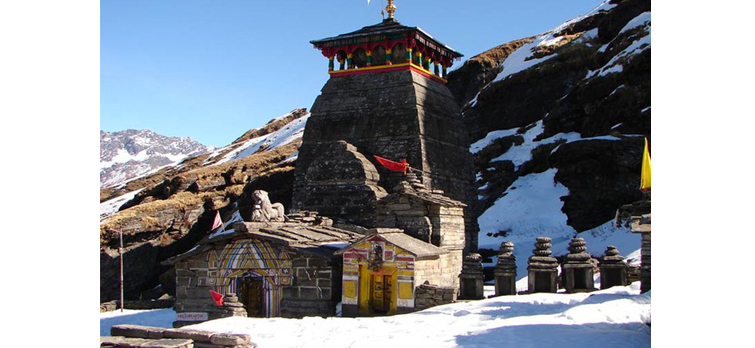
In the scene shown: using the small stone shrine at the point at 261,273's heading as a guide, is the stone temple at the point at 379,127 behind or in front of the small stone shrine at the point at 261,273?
behind

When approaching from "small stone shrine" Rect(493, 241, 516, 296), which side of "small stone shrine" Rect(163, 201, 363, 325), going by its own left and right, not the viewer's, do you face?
left

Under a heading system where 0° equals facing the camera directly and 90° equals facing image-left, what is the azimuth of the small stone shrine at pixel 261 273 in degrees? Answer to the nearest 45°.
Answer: approximately 0°

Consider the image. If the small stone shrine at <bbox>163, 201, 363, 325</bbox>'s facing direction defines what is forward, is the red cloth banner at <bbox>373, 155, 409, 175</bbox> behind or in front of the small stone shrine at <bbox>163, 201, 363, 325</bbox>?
behind
